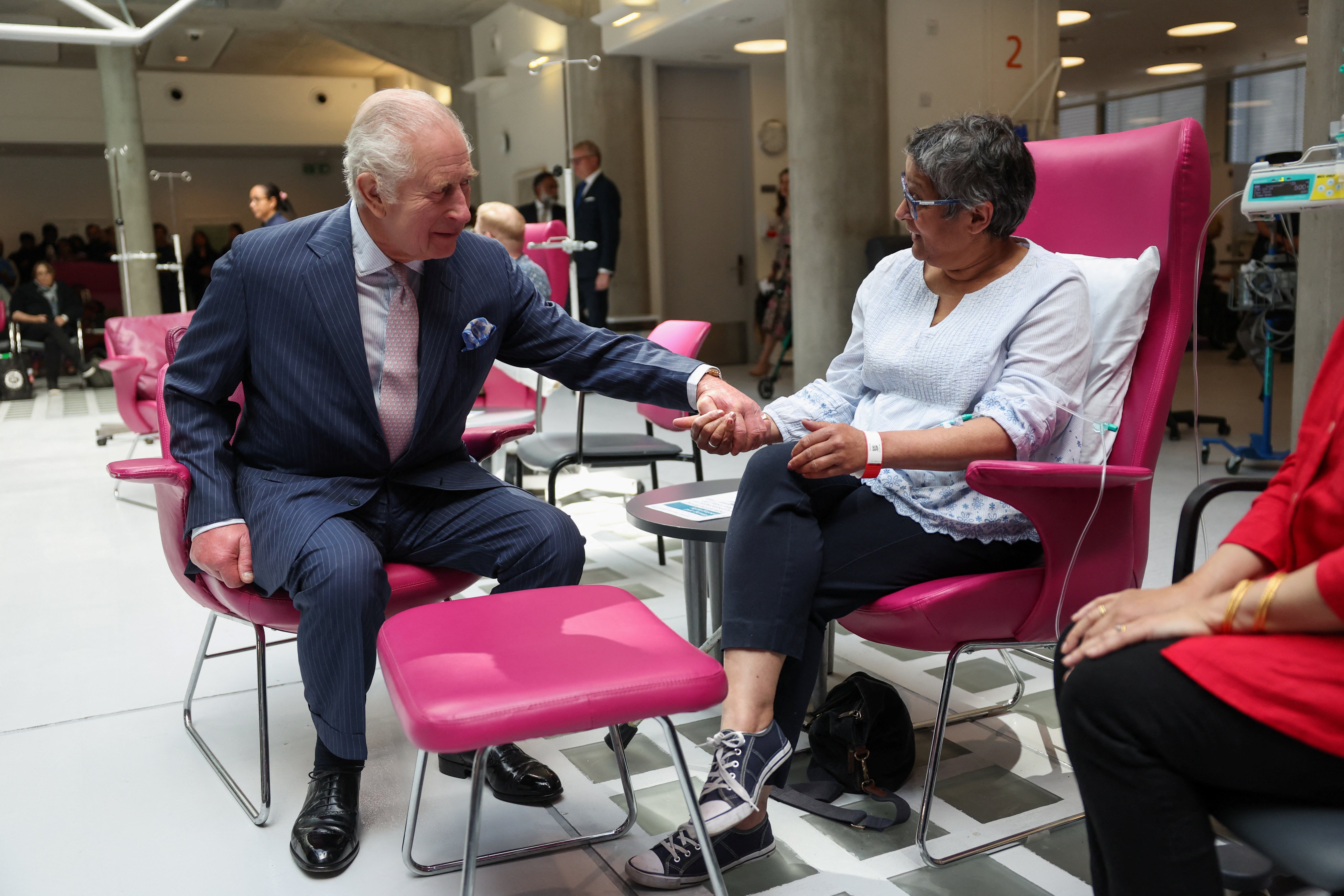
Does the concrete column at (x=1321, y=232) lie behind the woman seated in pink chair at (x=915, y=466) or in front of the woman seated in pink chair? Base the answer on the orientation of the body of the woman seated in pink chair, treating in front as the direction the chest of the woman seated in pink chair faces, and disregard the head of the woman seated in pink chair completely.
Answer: behind

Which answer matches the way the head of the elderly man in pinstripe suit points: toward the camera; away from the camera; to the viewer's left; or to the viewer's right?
to the viewer's right

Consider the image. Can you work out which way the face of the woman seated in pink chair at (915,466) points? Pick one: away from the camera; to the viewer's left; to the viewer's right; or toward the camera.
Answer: to the viewer's left

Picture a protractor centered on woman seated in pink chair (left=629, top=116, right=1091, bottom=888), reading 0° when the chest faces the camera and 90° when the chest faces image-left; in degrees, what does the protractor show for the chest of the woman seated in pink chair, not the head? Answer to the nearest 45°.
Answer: approximately 45°

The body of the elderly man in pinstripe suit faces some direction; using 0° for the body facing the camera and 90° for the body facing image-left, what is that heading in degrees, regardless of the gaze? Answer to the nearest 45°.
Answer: approximately 315°

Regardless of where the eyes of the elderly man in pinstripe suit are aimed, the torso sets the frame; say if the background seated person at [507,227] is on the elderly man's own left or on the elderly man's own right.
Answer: on the elderly man's own left

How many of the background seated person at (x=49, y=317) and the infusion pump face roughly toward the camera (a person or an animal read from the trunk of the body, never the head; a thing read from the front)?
2

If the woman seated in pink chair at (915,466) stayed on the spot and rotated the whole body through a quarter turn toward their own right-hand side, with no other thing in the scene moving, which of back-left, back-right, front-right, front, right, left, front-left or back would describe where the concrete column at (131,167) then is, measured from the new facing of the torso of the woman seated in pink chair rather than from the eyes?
front
